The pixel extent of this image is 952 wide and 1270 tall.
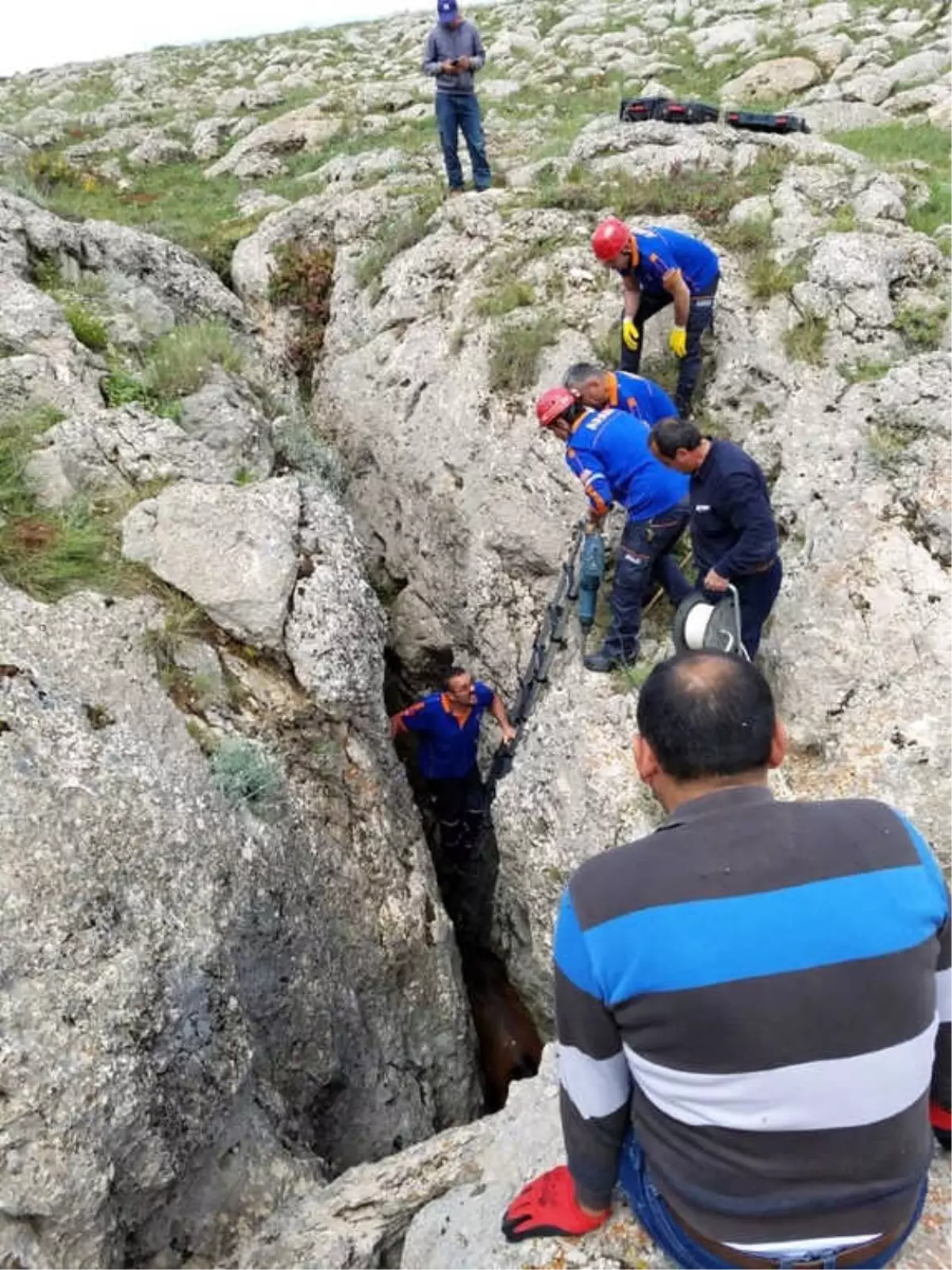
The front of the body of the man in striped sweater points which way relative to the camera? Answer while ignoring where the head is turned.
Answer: away from the camera

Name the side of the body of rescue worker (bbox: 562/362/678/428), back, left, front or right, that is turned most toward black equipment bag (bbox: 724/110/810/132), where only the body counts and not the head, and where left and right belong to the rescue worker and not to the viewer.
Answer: right

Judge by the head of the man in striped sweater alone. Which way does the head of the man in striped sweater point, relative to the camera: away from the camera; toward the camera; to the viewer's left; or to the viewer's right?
away from the camera

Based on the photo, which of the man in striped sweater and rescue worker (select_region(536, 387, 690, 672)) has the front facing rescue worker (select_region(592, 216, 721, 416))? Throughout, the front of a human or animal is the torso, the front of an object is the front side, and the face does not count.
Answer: the man in striped sweater

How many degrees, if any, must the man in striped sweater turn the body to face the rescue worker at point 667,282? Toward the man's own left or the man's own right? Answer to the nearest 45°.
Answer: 0° — they already face them

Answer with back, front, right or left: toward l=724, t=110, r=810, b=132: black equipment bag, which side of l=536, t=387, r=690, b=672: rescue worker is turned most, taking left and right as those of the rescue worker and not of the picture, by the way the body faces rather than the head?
right

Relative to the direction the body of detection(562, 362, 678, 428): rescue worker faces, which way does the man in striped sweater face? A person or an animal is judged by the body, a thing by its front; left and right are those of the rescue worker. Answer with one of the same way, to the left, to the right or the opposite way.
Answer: to the right

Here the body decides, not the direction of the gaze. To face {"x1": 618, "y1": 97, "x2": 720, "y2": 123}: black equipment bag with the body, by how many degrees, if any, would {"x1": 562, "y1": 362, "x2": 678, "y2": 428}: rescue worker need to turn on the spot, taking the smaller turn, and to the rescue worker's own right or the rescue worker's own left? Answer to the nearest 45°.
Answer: approximately 90° to the rescue worker's own right

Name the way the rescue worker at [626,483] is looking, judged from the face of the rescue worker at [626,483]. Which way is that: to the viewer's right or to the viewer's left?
to the viewer's left

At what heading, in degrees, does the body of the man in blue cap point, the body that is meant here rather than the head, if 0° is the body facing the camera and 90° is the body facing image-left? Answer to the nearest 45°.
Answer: approximately 0°

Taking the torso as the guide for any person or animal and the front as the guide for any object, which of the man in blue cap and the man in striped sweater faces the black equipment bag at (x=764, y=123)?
the man in striped sweater

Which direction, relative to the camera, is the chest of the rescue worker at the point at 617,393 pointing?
to the viewer's left

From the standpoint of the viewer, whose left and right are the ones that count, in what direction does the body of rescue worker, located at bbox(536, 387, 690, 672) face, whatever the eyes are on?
facing to the left of the viewer

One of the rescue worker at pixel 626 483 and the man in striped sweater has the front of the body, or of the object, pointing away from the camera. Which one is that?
the man in striped sweater

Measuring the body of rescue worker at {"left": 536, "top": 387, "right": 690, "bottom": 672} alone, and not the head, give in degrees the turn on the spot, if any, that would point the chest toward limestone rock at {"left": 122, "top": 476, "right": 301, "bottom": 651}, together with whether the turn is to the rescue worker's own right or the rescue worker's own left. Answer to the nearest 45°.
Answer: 0° — they already face it

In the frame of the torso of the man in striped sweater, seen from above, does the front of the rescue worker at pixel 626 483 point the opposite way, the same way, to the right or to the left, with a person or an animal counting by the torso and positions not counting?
to the left
